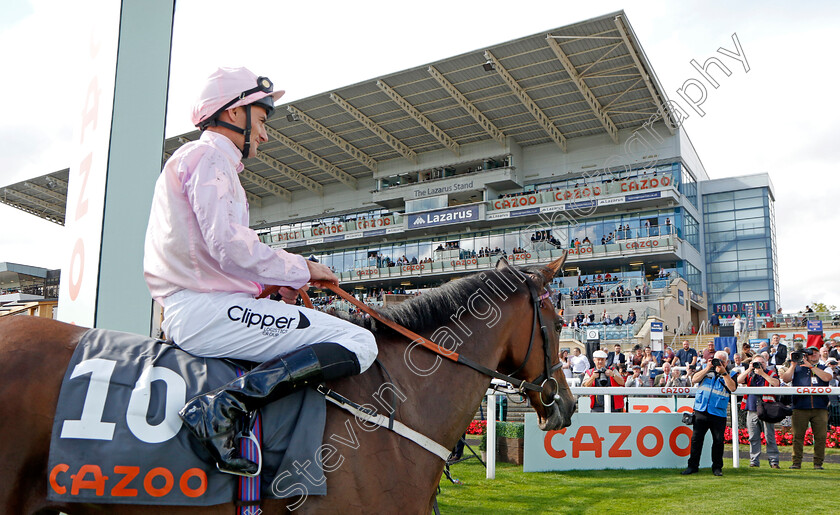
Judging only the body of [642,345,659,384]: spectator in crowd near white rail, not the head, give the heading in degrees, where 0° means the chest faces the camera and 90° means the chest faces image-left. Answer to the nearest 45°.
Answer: approximately 0°

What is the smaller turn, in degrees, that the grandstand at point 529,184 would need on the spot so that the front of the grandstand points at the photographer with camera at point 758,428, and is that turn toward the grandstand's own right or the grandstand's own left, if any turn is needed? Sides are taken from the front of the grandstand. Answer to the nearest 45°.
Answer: approximately 45° to the grandstand's own left

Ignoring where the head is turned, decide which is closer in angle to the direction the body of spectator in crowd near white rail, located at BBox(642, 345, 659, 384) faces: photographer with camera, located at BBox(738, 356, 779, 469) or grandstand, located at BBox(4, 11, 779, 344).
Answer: the photographer with camera
